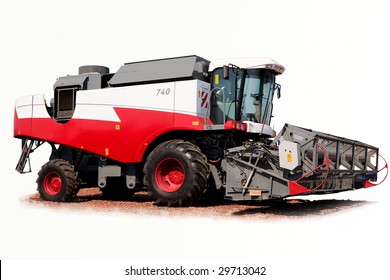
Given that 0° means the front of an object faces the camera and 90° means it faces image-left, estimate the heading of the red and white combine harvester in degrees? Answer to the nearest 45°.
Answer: approximately 315°
